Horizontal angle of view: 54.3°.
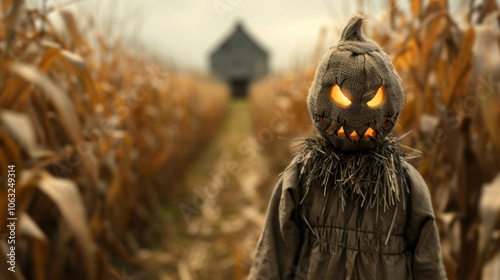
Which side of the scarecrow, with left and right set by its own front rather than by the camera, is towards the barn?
back

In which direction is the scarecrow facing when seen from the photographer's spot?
facing the viewer
